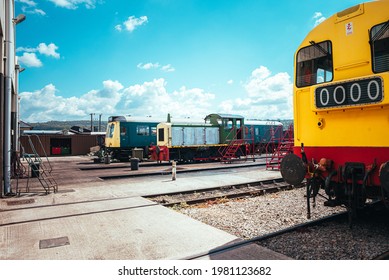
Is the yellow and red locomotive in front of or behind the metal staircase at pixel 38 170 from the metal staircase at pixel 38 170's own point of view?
in front

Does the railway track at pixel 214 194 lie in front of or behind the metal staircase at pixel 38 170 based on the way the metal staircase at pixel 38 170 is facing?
in front

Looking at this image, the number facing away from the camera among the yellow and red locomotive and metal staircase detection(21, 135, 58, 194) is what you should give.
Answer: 0

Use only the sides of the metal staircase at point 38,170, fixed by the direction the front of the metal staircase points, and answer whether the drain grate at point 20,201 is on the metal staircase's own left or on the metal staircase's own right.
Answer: on the metal staircase's own right

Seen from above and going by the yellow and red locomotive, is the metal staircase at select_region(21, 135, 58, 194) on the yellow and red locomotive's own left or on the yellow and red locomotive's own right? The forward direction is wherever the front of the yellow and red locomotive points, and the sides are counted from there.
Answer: on the yellow and red locomotive's own right

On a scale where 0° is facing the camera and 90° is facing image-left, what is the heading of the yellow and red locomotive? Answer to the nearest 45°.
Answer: approximately 45°

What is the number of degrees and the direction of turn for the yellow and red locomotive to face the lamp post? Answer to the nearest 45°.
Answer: approximately 45° to its right

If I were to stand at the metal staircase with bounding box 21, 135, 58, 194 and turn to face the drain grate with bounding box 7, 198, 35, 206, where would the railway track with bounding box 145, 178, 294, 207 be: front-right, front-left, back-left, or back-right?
front-left

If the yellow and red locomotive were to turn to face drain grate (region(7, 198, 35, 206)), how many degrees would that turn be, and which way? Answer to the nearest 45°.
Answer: approximately 45° to its right

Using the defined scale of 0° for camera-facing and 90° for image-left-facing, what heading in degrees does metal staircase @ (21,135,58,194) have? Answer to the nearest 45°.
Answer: approximately 315°
